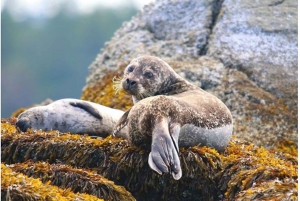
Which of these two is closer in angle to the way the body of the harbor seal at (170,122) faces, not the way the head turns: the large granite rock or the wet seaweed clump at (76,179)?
the wet seaweed clump

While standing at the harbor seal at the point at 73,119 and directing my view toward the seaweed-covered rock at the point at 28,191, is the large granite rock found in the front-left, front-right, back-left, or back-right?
back-left

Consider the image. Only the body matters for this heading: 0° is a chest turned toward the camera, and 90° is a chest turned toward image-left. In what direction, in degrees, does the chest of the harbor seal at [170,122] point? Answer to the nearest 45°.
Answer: approximately 45°

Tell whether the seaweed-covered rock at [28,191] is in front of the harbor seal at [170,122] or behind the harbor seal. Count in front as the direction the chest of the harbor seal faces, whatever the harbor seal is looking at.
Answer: in front
